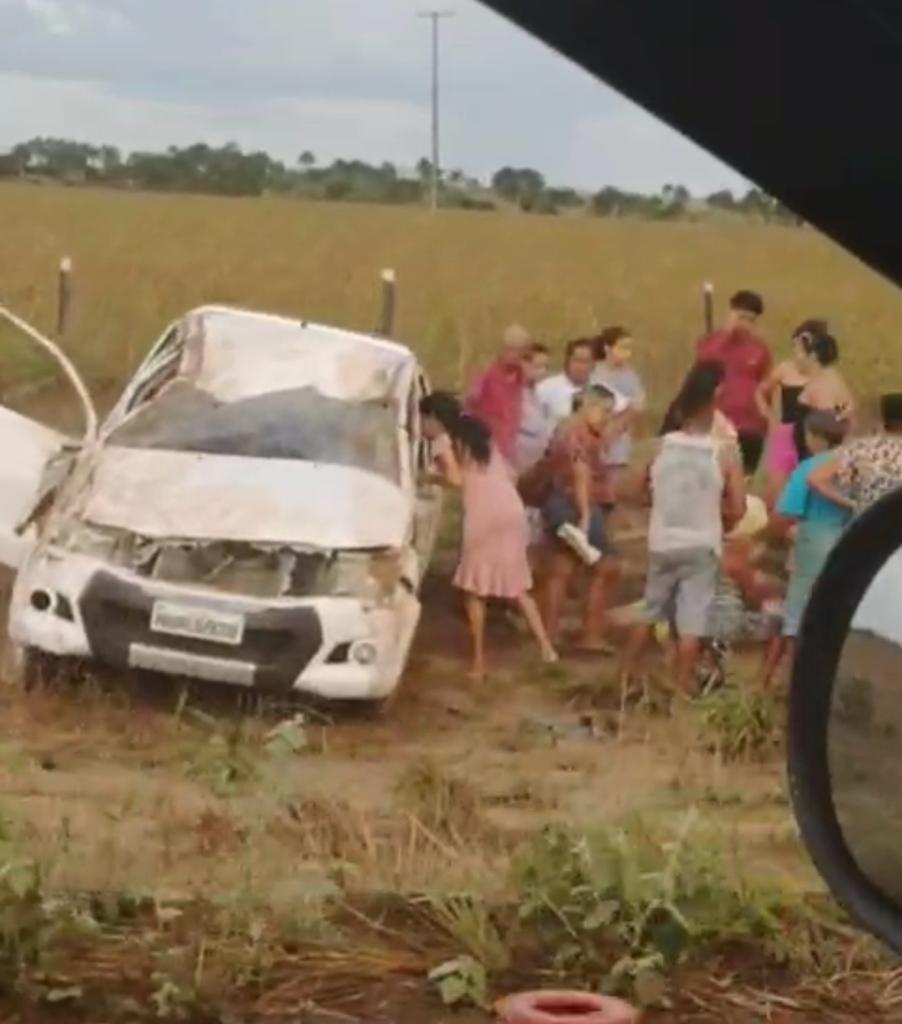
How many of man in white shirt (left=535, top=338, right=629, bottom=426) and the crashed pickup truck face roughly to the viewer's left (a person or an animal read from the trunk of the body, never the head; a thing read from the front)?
0

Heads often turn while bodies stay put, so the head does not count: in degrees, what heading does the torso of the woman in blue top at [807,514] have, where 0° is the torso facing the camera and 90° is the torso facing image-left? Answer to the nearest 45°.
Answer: approximately 90°

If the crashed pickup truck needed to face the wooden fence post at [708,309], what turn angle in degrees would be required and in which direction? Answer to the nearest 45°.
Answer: approximately 90° to its left

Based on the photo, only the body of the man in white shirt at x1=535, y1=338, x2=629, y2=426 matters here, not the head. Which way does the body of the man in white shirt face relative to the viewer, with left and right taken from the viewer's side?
facing the viewer

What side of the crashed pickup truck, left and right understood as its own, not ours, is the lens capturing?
front

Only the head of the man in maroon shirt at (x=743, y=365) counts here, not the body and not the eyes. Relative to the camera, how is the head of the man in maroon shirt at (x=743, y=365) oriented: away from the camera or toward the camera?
toward the camera

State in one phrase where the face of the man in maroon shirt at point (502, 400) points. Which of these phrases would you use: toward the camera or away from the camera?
toward the camera
